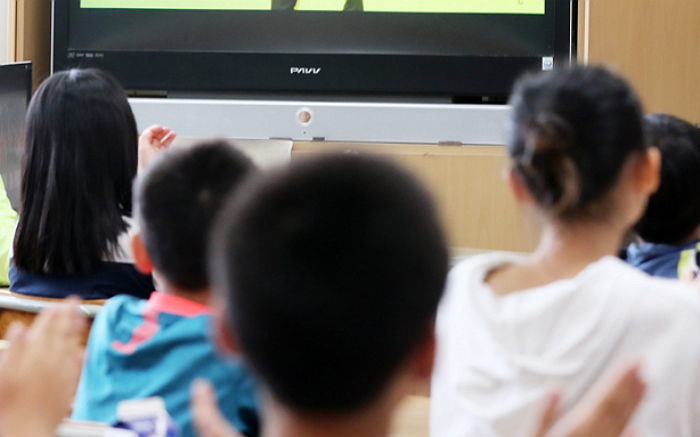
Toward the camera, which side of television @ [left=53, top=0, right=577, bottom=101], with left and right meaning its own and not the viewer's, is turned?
front

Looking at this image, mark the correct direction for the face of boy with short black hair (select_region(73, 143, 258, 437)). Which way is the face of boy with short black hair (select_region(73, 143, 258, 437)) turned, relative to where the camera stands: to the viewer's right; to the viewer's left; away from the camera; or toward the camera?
away from the camera

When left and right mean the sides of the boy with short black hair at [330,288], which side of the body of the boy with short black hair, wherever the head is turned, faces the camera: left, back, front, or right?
back

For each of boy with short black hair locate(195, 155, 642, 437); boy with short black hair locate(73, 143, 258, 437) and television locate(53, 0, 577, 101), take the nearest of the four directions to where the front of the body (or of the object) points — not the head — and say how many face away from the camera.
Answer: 2

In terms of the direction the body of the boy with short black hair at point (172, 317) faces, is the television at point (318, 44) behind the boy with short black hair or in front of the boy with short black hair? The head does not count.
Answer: in front

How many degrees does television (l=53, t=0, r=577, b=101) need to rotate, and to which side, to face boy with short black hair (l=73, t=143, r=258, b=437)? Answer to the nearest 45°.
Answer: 0° — it already faces them

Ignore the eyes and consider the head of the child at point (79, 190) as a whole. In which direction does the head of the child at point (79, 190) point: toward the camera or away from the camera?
away from the camera

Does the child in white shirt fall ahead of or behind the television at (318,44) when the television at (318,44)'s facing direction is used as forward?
ahead

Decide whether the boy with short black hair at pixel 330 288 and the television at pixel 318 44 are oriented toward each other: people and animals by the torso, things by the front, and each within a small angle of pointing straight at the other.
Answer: yes

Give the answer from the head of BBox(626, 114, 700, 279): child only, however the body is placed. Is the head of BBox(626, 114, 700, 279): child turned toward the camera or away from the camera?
away from the camera

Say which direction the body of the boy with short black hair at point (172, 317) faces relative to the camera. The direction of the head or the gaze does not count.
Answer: away from the camera

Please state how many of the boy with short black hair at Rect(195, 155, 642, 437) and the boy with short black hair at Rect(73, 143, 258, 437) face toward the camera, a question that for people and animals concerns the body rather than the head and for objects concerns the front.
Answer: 0

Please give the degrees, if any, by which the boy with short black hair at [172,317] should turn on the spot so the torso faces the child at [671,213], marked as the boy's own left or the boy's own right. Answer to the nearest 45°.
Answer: approximately 45° to the boy's own right

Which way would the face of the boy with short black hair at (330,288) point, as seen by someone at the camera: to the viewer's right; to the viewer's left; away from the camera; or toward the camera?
away from the camera

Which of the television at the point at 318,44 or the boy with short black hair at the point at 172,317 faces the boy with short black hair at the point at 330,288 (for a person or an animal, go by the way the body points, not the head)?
the television

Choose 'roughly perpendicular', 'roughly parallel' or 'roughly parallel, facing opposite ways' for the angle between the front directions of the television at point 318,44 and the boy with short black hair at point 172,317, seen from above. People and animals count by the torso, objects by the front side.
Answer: roughly parallel, facing opposite ways
